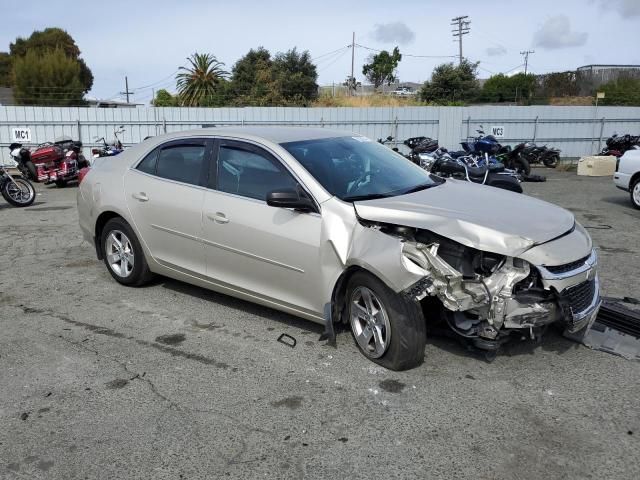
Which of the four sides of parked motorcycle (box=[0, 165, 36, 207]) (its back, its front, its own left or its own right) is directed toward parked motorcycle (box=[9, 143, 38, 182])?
left

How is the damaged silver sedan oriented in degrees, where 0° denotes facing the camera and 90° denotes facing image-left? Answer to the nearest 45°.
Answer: approximately 315°

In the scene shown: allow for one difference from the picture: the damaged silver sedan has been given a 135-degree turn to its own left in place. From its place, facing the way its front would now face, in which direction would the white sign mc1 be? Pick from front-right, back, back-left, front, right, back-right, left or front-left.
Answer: front-left

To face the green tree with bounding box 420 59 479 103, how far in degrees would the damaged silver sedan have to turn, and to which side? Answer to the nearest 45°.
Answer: approximately 135° to its left

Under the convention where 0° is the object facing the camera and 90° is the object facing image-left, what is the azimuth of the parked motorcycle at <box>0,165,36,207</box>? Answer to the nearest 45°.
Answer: approximately 270°

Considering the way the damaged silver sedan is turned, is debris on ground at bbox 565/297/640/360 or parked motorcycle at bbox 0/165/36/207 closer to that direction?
the debris on ground

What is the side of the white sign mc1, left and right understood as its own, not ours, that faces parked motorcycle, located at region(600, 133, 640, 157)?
left

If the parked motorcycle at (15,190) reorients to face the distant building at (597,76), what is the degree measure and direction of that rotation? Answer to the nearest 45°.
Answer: approximately 45° to its left

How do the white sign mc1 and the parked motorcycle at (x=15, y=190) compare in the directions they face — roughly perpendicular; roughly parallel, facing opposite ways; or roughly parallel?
roughly perpendicular

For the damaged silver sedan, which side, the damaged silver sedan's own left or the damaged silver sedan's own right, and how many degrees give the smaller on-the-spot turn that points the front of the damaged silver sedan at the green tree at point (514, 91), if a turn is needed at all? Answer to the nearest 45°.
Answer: approximately 135° to the damaged silver sedan's own left

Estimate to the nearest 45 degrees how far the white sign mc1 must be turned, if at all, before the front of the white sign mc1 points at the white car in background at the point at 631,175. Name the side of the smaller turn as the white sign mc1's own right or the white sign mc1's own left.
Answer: approximately 45° to the white sign mc1's own left

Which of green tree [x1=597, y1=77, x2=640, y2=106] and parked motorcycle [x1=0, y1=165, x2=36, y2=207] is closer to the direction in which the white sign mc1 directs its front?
the parked motorcycle

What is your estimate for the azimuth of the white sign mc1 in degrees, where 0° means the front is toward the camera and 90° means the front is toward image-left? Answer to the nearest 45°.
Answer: approximately 0°
